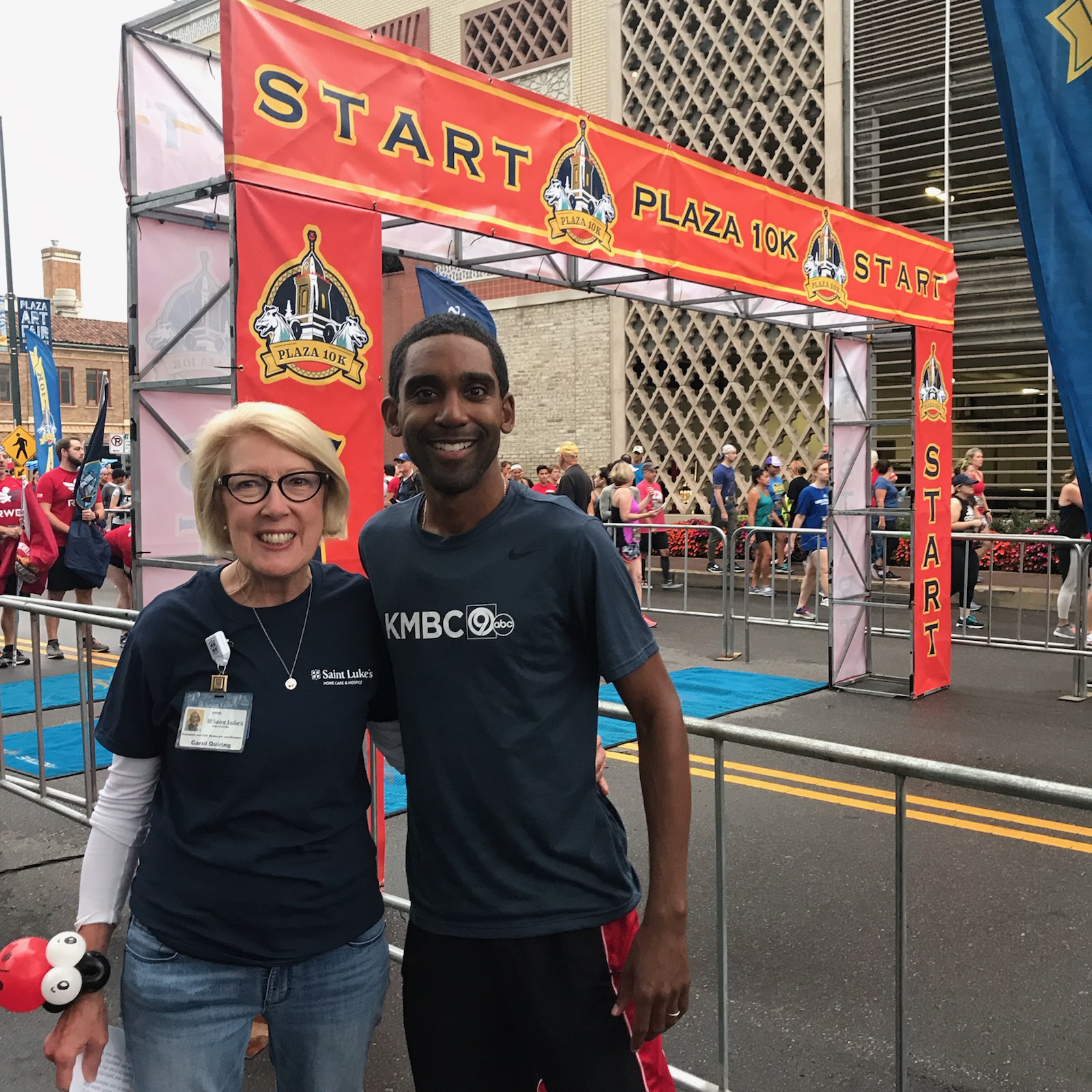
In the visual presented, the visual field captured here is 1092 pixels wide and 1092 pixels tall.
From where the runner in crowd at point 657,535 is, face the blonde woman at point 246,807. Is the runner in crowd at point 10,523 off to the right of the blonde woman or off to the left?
right

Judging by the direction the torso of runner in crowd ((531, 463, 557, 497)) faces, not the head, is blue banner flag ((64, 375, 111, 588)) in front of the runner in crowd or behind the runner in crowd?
in front

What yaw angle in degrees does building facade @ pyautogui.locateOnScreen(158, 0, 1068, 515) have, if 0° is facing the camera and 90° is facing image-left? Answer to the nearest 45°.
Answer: approximately 0°

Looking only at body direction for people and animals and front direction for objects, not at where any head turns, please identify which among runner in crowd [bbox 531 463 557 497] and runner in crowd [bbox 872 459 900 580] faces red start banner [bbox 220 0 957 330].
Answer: runner in crowd [bbox 531 463 557 497]

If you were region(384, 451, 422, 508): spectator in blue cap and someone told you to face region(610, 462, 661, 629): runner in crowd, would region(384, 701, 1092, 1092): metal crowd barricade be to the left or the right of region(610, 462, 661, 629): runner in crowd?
right

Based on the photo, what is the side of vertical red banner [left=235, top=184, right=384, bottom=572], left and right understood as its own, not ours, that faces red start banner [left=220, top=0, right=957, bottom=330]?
left

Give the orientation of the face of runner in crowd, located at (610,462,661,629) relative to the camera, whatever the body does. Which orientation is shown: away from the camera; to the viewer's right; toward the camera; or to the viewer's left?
away from the camera

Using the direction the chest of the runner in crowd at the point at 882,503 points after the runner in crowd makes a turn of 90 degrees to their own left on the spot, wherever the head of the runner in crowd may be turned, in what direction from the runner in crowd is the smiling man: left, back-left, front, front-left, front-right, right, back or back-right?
back
